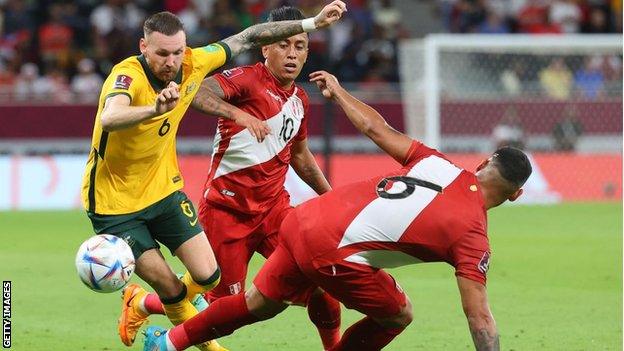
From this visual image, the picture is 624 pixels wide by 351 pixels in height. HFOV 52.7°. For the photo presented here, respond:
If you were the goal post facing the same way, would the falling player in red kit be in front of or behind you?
in front

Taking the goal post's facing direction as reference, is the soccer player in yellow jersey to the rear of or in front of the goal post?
in front
